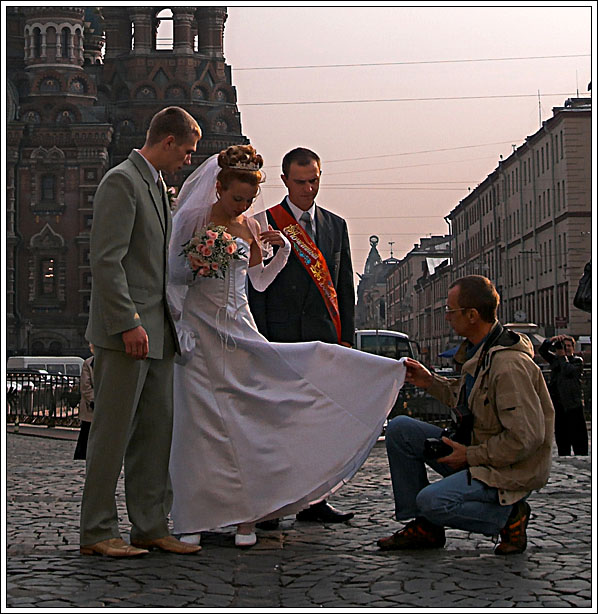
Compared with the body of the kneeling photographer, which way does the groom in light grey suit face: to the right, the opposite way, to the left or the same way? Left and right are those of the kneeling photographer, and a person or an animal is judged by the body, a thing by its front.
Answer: the opposite way

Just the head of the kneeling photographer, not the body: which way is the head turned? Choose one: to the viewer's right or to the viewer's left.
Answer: to the viewer's left

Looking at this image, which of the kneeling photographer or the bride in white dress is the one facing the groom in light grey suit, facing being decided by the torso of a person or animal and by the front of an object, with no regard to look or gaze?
the kneeling photographer

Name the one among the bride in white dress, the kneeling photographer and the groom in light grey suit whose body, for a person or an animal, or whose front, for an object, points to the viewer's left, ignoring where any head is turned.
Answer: the kneeling photographer

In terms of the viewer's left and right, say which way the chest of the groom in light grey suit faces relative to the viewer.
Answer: facing to the right of the viewer

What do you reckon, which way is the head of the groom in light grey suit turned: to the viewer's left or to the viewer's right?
to the viewer's right

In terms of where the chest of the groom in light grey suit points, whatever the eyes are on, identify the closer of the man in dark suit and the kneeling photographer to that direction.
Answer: the kneeling photographer

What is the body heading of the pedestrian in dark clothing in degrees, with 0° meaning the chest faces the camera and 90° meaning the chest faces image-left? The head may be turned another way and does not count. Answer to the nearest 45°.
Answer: approximately 45°

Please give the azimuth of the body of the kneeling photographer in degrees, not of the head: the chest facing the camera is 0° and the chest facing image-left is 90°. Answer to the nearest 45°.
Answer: approximately 90°

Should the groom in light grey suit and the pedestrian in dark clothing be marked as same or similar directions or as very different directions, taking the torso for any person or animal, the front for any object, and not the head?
very different directions
